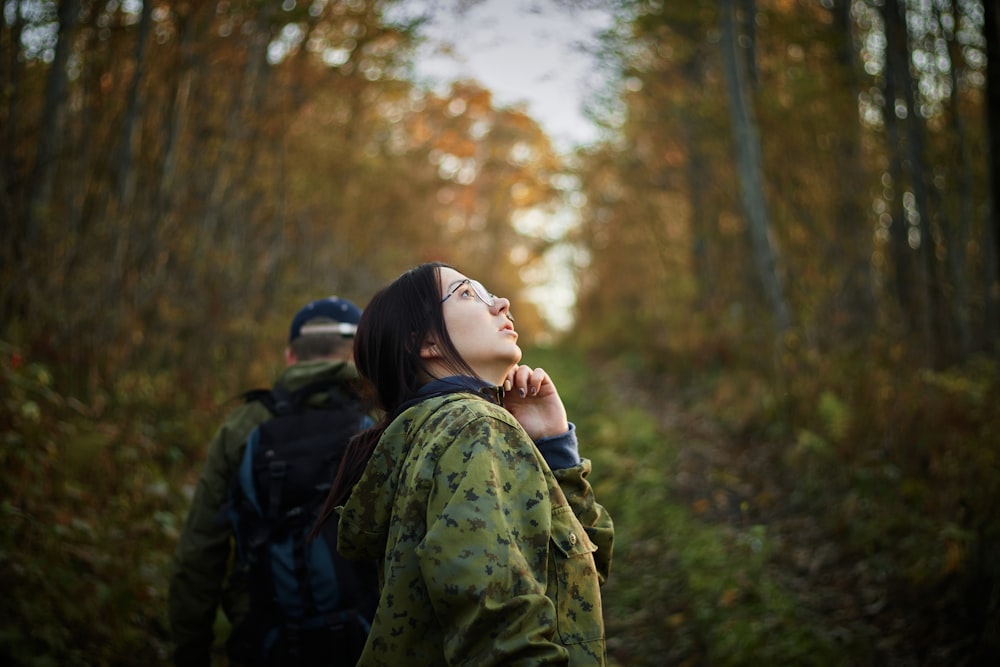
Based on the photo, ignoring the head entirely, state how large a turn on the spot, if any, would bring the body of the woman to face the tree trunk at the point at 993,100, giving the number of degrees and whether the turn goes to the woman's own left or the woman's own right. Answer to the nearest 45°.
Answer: approximately 45° to the woman's own left

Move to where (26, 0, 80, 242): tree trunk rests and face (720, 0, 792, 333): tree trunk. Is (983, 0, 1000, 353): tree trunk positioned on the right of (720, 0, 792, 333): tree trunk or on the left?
right

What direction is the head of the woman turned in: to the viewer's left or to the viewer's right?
to the viewer's right

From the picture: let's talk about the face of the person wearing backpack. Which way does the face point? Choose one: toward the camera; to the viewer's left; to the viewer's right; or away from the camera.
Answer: away from the camera

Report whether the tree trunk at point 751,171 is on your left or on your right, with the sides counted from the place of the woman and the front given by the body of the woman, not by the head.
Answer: on your left

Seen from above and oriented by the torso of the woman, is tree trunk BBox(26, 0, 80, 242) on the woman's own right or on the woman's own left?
on the woman's own left

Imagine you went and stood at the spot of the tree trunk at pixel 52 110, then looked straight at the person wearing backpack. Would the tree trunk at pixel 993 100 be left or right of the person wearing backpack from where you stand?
left

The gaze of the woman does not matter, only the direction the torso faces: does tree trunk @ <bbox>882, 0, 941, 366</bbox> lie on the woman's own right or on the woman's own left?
on the woman's own left

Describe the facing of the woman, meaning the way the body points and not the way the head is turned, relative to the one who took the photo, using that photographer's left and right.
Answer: facing to the right of the viewer
